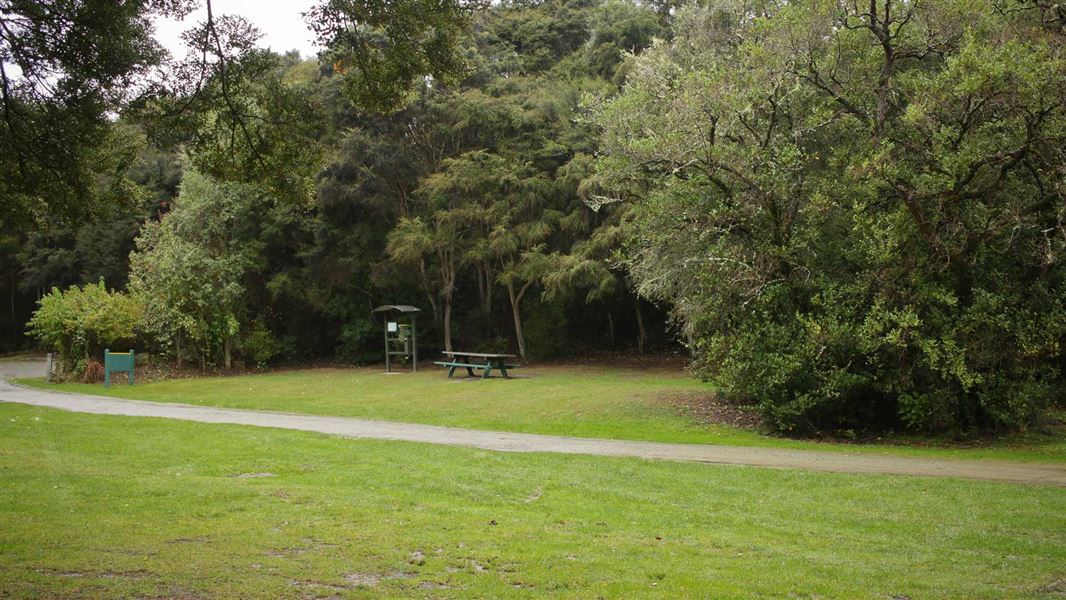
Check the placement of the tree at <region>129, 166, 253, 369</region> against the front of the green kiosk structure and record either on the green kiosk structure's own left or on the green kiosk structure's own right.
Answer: on the green kiosk structure's own right

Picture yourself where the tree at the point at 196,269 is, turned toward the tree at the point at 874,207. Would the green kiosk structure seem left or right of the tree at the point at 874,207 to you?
left

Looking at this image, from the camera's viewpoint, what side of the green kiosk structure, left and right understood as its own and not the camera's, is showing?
front

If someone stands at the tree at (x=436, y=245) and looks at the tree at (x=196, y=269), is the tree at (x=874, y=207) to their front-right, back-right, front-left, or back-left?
back-left

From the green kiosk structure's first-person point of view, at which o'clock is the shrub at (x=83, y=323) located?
The shrub is roughly at 3 o'clock from the green kiosk structure.

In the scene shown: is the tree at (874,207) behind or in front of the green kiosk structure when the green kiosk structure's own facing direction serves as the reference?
in front

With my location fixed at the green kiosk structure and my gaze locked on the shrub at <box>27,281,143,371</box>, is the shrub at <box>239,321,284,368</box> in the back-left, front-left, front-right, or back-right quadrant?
front-right

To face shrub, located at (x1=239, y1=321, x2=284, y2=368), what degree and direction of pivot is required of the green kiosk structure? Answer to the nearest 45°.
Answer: approximately 135° to its right
